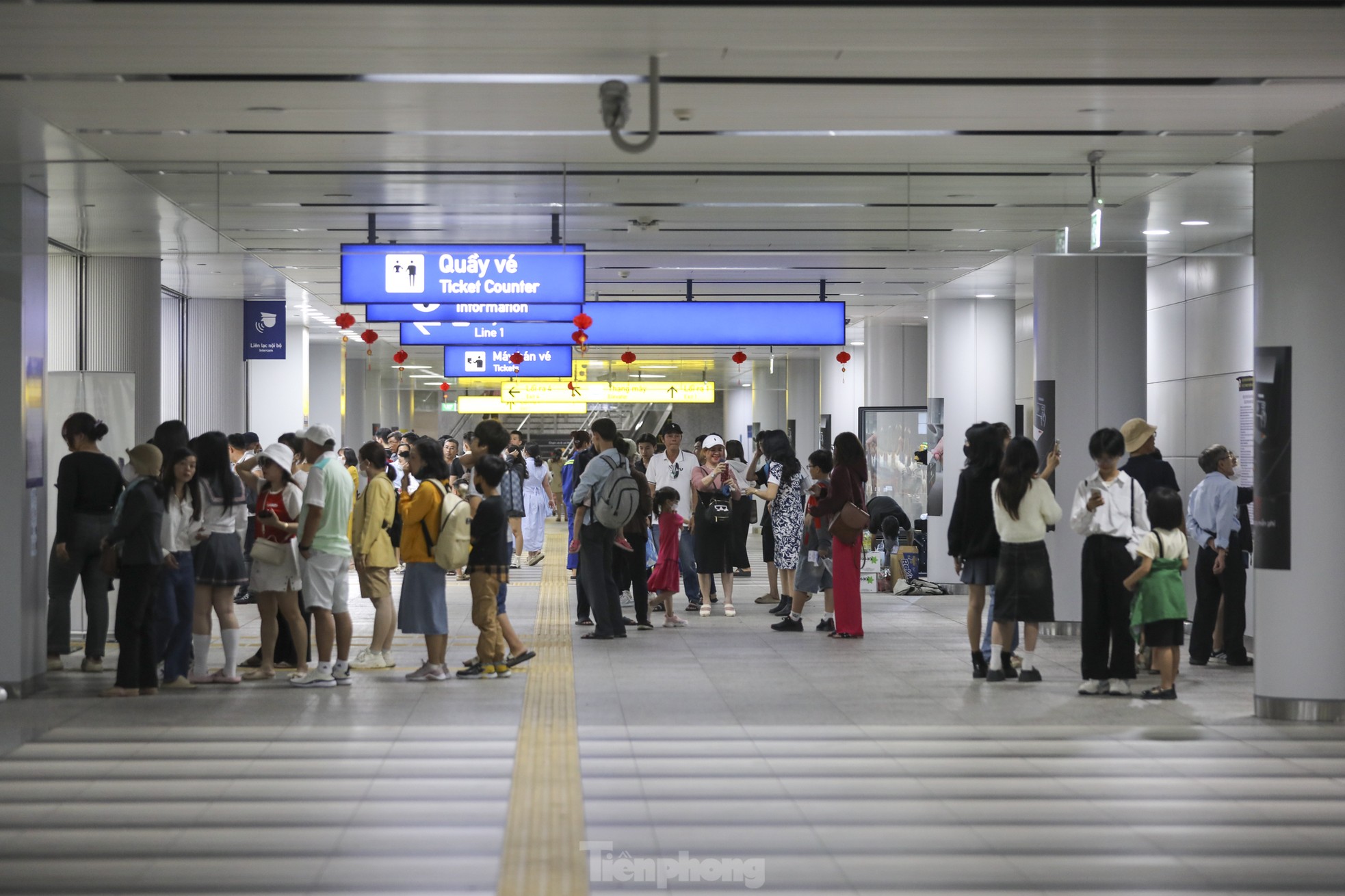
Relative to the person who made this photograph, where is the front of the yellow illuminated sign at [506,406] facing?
facing the viewer

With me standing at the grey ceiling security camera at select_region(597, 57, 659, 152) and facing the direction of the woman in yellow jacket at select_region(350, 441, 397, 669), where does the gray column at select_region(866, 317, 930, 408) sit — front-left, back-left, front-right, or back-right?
front-right

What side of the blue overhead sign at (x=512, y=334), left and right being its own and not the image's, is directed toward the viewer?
front

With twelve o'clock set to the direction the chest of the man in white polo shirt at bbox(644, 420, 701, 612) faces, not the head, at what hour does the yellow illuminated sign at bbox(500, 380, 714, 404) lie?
The yellow illuminated sign is roughly at 6 o'clock from the man in white polo shirt.

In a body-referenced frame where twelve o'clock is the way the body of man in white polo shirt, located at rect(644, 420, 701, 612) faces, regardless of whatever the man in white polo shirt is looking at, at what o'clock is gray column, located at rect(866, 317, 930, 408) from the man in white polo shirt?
The gray column is roughly at 7 o'clock from the man in white polo shirt.

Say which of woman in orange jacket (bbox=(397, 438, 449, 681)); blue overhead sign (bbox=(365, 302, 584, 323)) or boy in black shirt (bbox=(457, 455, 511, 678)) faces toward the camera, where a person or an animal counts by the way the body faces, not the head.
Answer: the blue overhead sign

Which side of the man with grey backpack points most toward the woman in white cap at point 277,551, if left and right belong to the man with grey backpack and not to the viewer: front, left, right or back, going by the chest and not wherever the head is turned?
left

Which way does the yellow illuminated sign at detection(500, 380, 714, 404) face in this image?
toward the camera

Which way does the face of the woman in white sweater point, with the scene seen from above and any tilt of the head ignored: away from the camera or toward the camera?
away from the camera

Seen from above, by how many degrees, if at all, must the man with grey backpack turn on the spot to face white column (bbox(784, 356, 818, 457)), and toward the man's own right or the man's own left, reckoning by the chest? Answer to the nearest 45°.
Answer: approximately 45° to the man's own right
